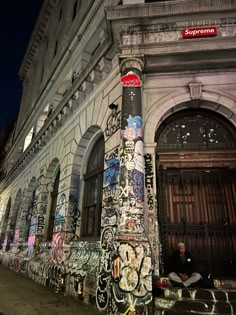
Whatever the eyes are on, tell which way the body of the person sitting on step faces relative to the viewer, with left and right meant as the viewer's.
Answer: facing the viewer

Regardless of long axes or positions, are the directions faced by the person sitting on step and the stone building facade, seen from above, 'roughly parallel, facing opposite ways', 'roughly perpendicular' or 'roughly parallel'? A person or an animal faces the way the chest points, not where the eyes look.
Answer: roughly parallel

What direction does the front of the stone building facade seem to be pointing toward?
toward the camera
